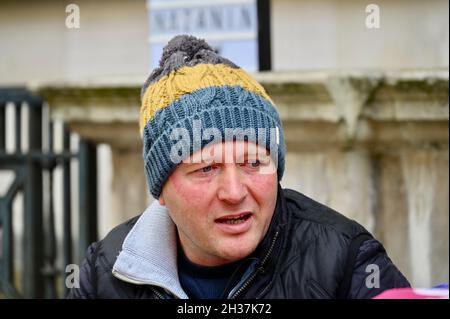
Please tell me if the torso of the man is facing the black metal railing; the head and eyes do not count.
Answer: no

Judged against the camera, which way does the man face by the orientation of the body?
toward the camera
